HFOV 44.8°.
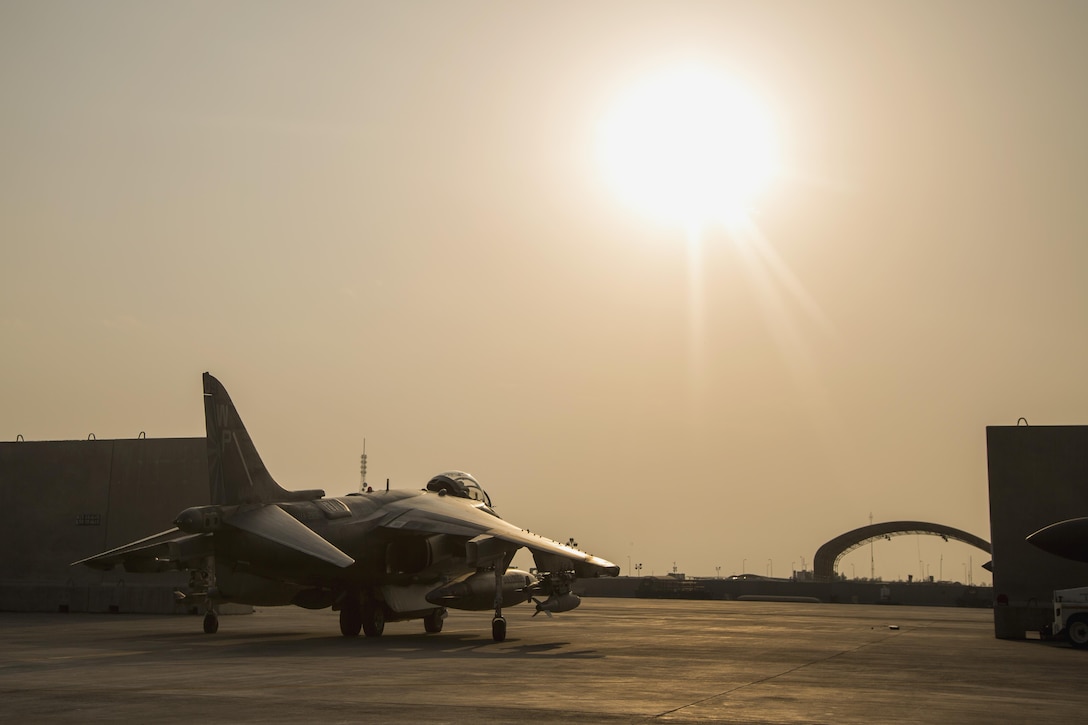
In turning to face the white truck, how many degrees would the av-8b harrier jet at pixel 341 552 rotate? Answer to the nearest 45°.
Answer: approximately 45° to its right

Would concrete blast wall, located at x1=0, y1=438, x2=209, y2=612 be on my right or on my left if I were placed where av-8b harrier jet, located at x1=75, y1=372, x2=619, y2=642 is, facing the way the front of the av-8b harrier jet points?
on my left

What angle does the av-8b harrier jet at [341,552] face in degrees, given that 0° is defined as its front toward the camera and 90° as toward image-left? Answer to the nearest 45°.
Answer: approximately 225°

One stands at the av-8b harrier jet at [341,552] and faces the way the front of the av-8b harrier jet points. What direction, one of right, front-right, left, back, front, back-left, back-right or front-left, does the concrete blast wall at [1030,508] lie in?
front-right

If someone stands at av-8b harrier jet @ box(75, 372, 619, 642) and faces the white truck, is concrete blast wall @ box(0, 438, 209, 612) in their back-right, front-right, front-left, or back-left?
back-left

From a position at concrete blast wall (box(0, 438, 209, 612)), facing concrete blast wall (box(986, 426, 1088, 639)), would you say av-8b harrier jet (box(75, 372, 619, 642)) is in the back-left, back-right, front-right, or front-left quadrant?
front-right
